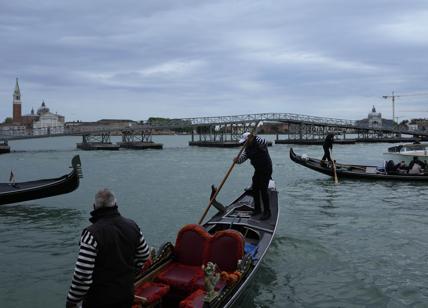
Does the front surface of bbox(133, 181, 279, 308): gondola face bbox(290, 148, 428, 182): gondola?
no

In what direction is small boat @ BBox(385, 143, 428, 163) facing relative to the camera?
to the viewer's left

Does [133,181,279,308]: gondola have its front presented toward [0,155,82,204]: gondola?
no

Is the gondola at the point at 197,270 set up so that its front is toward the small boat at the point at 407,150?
no

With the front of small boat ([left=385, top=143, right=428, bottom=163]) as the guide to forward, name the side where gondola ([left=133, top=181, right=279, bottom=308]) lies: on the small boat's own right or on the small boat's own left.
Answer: on the small boat's own left

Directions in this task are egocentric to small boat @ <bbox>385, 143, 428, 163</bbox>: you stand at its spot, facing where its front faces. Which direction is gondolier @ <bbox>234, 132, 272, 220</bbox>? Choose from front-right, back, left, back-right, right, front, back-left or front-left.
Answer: left

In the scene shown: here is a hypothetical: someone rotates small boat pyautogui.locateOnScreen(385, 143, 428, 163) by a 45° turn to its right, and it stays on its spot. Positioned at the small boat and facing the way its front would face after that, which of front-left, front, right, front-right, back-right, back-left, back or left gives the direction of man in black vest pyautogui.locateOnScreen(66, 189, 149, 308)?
back-left

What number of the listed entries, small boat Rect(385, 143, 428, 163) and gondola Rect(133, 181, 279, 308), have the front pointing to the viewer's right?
0

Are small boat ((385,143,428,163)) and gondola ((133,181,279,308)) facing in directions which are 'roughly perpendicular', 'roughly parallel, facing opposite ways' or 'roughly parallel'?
roughly perpendicular

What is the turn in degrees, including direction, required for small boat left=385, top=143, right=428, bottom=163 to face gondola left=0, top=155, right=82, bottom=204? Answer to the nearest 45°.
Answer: approximately 45° to its left

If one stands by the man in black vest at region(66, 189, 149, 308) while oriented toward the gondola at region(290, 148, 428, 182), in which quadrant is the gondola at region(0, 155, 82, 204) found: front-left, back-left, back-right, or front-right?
front-left
